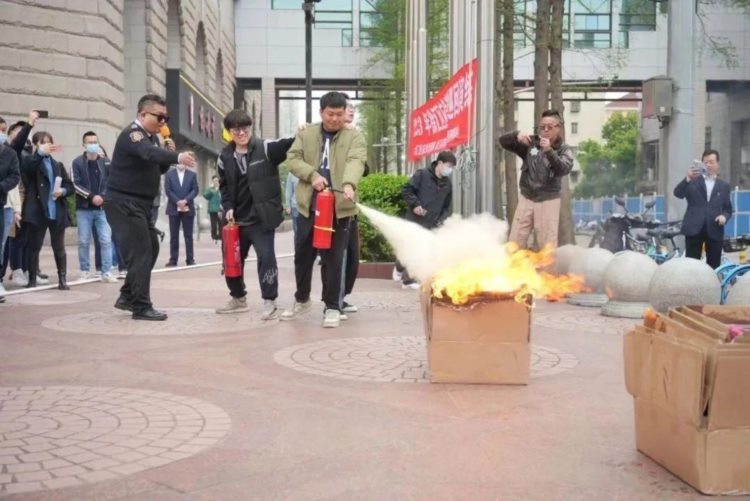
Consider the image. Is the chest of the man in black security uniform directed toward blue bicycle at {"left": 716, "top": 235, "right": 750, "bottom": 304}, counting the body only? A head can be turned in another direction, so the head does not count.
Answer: yes

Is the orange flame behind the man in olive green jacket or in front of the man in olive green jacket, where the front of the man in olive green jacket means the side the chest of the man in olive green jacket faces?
in front

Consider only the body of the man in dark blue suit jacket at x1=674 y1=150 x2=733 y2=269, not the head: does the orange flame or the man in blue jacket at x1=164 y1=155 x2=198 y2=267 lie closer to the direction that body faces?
the orange flame

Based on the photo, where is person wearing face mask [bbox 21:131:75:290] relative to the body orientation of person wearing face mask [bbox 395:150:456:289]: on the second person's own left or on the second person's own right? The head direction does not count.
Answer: on the second person's own right

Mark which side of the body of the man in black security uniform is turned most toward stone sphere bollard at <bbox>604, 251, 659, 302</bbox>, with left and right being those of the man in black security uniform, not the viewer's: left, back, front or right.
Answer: front

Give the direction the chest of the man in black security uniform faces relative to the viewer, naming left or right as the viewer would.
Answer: facing to the right of the viewer

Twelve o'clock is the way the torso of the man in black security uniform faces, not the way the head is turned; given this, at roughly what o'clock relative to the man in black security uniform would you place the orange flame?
The orange flame is roughly at 2 o'clock from the man in black security uniform.

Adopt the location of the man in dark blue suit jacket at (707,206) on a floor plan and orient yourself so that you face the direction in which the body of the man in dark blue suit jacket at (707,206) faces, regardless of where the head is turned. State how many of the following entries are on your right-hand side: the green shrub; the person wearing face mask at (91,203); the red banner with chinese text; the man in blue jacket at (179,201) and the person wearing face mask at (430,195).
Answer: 5

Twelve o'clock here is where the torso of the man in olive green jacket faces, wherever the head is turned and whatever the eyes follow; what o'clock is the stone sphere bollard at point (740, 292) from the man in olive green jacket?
The stone sphere bollard is roughly at 9 o'clock from the man in olive green jacket.

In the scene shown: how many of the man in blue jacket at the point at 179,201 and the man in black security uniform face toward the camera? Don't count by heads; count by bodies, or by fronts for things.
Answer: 1

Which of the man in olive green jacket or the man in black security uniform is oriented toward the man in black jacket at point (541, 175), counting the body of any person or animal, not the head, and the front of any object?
the man in black security uniform

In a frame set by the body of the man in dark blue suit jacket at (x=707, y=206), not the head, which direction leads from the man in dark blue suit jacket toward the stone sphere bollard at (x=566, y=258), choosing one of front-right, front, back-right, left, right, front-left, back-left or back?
front-right

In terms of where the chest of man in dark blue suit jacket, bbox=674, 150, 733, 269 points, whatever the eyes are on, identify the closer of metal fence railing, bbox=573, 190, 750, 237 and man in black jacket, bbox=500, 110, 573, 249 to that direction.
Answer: the man in black jacket

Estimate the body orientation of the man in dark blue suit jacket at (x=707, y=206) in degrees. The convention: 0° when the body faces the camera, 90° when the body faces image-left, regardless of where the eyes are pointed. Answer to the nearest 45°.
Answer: approximately 0°

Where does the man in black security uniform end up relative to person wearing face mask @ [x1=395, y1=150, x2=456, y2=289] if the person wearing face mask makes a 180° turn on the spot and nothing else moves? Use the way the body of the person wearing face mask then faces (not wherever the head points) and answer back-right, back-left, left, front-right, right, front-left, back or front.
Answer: left
